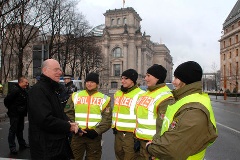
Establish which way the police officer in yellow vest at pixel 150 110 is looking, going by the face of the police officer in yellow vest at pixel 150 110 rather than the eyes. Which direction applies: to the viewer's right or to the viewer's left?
to the viewer's left

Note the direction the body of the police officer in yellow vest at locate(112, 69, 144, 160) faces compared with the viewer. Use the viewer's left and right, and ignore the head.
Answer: facing the viewer and to the left of the viewer

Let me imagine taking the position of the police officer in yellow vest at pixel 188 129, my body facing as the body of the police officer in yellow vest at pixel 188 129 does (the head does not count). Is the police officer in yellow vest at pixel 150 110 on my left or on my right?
on my right

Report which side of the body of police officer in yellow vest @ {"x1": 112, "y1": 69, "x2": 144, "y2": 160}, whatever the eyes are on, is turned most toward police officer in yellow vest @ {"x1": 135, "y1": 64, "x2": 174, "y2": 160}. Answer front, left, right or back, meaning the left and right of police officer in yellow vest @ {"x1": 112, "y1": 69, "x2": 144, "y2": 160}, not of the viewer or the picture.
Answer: left

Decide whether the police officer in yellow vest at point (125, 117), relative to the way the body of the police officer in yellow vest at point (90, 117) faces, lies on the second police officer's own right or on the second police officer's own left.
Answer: on the second police officer's own left

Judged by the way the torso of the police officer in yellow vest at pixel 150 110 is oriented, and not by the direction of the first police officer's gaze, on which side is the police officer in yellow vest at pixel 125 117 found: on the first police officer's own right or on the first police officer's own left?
on the first police officer's own right

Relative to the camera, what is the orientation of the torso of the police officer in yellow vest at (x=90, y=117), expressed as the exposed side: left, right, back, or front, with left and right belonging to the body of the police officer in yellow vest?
front

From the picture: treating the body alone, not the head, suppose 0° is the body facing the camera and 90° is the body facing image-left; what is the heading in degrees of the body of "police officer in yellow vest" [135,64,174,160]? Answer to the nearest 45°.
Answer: approximately 45°
